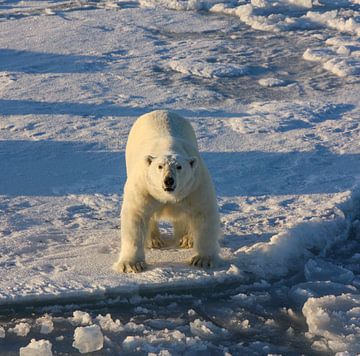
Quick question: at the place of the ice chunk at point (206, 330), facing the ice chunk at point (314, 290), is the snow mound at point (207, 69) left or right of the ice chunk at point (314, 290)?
left

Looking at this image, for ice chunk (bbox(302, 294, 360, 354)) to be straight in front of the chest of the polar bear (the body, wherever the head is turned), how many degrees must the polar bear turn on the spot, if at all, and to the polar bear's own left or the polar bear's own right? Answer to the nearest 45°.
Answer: approximately 45° to the polar bear's own left

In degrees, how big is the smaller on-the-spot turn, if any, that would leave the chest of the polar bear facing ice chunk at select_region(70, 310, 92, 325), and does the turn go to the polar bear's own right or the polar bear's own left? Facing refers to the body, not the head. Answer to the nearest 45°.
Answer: approximately 45° to the polar bear's own right

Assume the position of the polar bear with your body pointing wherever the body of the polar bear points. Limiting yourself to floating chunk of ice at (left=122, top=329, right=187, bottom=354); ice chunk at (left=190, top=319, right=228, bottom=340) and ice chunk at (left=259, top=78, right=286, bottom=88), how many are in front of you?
2

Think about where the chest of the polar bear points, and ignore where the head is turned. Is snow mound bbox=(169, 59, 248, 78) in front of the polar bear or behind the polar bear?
behind

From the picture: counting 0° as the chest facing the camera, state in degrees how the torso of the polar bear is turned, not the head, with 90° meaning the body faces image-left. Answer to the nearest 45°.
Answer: approximately 0°

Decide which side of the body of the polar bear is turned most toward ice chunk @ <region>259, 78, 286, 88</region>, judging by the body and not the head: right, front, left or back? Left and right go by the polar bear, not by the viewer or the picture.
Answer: back

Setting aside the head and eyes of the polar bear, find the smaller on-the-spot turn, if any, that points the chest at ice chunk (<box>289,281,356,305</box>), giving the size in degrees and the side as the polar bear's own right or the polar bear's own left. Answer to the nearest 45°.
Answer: approximately 90° to the polar bear's own left
